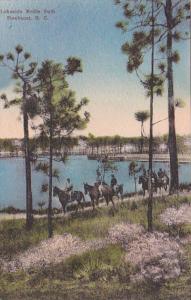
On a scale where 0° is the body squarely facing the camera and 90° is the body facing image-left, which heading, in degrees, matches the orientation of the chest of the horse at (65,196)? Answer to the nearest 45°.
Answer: approximately 90°

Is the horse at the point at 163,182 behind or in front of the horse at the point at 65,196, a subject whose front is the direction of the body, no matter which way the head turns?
behind

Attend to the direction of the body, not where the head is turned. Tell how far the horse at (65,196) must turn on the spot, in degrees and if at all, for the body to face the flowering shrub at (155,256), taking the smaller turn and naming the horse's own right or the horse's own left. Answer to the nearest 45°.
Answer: approximately 90° to the horse's own left

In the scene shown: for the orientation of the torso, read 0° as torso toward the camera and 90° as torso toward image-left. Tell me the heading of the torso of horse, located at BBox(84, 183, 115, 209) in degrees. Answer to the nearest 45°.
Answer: approximately 90°

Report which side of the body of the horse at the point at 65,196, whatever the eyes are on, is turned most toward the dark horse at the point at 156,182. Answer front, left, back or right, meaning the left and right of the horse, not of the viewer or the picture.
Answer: back
